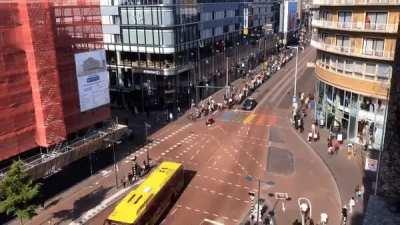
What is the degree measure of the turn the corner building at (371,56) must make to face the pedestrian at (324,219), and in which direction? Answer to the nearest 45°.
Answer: approximately 45° to its left

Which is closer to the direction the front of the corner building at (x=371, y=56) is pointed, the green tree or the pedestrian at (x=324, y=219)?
the green tree

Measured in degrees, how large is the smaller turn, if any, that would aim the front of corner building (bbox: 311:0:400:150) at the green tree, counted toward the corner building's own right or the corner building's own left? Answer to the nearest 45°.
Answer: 0° — it already faces it

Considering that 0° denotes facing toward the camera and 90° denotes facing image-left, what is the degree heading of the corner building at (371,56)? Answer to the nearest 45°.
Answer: approximately 45°
